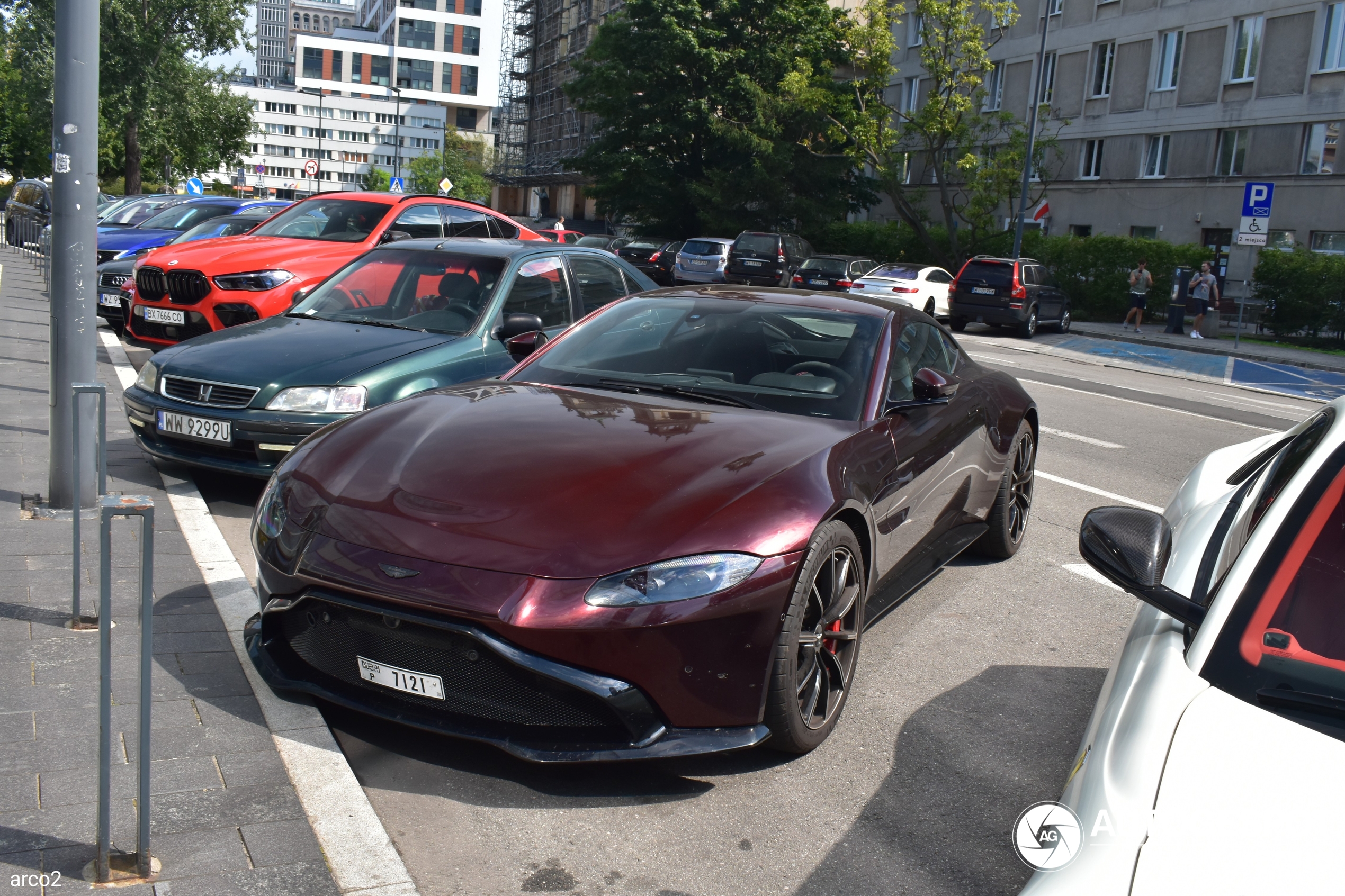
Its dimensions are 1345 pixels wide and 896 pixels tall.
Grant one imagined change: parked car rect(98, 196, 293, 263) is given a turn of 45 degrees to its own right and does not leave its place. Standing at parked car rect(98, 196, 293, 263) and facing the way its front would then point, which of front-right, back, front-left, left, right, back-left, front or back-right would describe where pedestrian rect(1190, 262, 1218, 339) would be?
back

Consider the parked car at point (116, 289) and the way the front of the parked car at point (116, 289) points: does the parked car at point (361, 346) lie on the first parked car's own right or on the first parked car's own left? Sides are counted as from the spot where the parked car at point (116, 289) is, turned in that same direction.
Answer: on the first parked car's own left

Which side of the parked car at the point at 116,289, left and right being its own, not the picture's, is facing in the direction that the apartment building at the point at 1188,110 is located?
back

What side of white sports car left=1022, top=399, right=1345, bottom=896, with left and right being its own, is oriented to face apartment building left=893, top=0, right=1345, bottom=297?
back

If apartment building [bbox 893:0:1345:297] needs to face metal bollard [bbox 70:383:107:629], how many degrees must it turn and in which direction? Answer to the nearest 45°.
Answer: approximately 45° to its left

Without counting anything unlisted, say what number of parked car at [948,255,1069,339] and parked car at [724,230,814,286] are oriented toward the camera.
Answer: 0

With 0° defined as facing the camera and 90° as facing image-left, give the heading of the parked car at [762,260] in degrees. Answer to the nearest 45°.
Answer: approximately 225°

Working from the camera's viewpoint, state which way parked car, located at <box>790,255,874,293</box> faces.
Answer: facing away from the viewer and to the right of the viewer

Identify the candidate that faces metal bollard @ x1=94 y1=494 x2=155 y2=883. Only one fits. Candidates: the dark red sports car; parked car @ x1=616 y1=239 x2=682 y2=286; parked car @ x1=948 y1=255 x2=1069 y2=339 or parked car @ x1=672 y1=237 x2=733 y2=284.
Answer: the dark red sports car

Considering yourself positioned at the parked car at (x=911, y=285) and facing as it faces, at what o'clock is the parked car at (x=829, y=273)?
the parked car at (x=829, y=273) is roughly at 10 o'clock from the parked car at (x=911, y=285).

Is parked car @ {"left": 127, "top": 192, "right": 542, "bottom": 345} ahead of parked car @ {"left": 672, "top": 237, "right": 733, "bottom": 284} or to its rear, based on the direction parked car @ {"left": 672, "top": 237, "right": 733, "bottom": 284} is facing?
to the rear

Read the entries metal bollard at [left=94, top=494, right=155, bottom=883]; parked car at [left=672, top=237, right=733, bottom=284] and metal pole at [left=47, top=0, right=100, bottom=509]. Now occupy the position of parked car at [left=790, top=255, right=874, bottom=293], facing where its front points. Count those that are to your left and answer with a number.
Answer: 1

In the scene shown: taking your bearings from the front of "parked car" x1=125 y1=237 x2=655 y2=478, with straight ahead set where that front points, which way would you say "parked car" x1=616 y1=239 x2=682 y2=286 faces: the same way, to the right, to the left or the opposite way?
the opposite way
